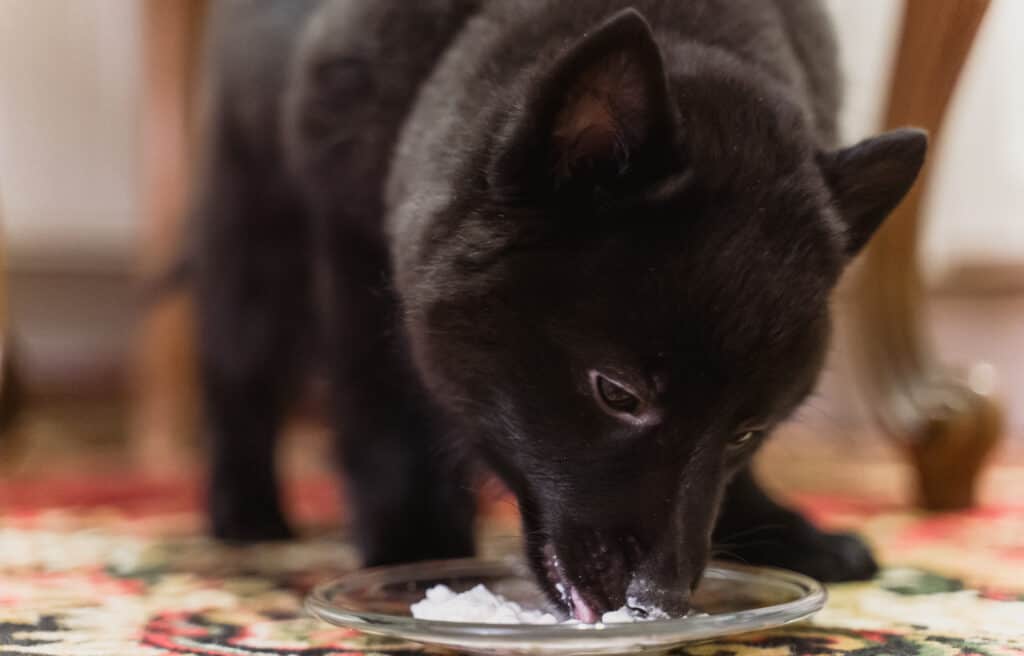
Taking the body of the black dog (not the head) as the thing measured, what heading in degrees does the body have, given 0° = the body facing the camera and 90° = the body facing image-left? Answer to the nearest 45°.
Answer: approximately 315°
